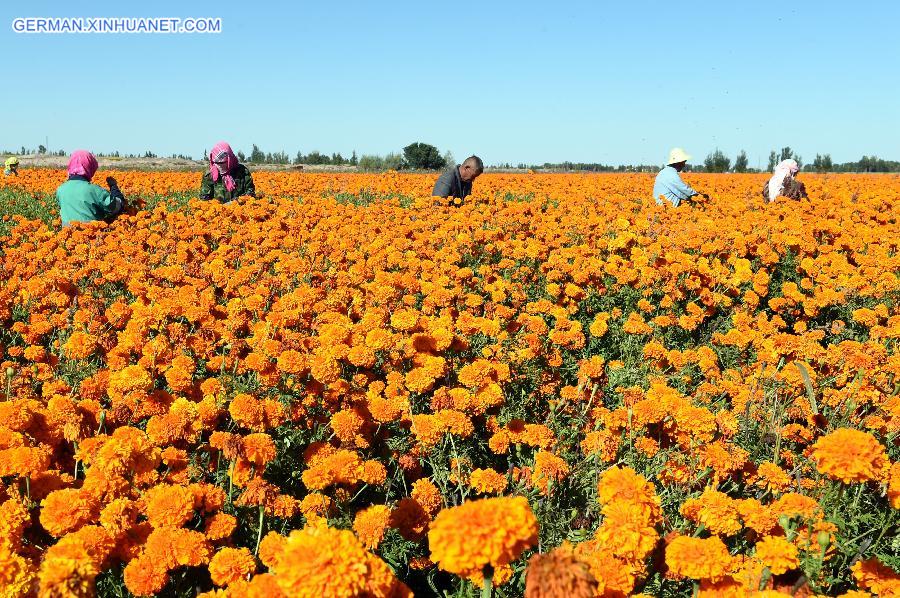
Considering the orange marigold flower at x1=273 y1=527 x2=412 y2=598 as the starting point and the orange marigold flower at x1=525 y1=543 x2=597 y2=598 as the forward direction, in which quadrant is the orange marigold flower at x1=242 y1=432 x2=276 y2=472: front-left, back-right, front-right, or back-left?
back-left

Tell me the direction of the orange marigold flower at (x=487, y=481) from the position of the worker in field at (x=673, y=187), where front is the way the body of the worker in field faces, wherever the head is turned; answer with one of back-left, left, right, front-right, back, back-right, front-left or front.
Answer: right

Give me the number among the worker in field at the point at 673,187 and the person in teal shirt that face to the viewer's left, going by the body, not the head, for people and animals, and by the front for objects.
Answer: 0

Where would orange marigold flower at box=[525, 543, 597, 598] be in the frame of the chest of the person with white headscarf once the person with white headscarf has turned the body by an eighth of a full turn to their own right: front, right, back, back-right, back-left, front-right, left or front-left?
front

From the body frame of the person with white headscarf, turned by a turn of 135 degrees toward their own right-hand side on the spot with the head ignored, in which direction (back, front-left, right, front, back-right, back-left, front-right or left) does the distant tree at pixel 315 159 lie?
front-right

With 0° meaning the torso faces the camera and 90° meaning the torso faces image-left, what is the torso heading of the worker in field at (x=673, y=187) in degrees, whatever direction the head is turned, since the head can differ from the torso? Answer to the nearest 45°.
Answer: approximately 270°

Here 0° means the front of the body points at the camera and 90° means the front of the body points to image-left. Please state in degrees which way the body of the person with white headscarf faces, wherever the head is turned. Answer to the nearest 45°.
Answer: approximately 315°

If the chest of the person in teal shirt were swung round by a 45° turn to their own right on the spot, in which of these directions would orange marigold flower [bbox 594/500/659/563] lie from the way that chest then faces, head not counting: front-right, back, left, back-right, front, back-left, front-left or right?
right

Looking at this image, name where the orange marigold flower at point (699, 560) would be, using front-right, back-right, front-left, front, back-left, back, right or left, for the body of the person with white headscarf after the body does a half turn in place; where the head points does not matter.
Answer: back-left

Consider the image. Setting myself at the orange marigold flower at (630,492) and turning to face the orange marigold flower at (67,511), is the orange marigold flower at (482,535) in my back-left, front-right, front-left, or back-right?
front-left

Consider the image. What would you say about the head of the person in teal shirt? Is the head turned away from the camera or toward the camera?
away from the camera

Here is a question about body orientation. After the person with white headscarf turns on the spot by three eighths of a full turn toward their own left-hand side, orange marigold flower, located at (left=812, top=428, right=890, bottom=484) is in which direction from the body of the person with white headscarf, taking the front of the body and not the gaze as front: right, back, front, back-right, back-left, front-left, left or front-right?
back

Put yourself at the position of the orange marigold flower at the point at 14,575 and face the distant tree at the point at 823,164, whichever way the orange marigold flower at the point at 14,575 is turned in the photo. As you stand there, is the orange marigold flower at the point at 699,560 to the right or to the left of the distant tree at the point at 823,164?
right

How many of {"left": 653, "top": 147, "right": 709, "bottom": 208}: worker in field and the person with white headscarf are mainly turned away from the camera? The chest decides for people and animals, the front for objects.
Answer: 0
